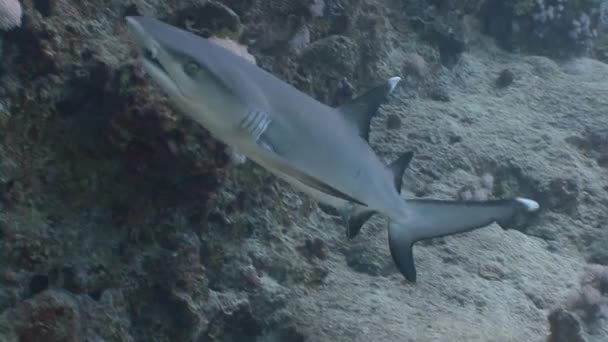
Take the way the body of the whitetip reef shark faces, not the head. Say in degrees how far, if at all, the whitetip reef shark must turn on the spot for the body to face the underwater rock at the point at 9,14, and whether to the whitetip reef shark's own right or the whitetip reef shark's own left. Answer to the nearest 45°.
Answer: approximately 45° to the whitetip reef shark's own right

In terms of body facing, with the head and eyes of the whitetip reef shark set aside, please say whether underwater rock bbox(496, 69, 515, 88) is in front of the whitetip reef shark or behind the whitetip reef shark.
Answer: behind

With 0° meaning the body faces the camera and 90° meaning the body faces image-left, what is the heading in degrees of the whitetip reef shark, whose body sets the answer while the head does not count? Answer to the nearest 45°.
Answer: approximately 45°

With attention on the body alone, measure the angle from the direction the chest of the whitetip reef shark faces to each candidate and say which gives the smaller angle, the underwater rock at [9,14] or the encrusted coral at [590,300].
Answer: the underwater rock

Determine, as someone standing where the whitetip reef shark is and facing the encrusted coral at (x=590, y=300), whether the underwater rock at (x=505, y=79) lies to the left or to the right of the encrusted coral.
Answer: left

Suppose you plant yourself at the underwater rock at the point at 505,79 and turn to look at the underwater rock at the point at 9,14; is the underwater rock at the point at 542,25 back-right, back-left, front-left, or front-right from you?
back-right

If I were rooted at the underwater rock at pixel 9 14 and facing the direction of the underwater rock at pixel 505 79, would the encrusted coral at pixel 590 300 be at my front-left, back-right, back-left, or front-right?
front-right

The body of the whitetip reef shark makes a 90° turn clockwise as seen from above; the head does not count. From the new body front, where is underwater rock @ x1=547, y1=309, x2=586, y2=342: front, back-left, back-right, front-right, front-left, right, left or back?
right

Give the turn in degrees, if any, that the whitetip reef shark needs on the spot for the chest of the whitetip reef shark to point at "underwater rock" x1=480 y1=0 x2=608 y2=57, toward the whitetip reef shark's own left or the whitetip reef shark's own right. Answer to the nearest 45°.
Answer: approximately 135° to the whitetip reef shark's own right

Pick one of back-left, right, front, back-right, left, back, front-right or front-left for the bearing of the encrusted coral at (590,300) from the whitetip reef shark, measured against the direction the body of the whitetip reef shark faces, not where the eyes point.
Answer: back
